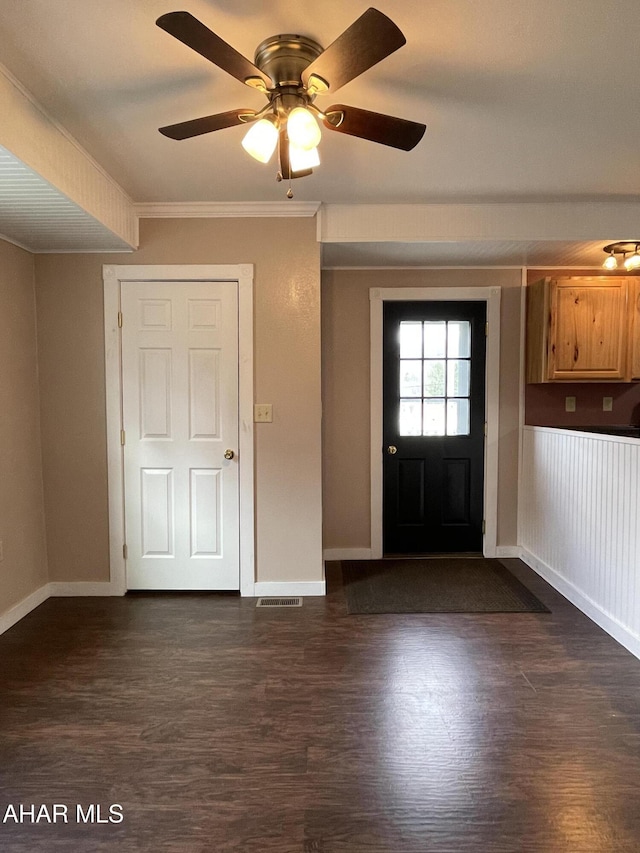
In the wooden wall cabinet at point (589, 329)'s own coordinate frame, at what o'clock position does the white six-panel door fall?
The white six-panel door is roughly at 2 o'clock from the wooden wall cabinet.

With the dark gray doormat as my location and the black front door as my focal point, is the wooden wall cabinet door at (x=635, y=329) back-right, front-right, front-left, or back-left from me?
front-right

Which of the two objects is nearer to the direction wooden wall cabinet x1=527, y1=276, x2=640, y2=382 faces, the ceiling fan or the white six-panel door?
the ceiling fan

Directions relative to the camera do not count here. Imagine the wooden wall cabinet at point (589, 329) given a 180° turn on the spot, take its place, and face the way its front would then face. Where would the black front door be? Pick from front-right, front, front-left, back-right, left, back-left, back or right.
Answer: left

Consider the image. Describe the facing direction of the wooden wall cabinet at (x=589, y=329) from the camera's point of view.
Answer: facing the viewer

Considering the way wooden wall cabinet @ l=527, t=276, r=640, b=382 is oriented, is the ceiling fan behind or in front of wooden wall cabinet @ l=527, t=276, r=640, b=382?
in front
